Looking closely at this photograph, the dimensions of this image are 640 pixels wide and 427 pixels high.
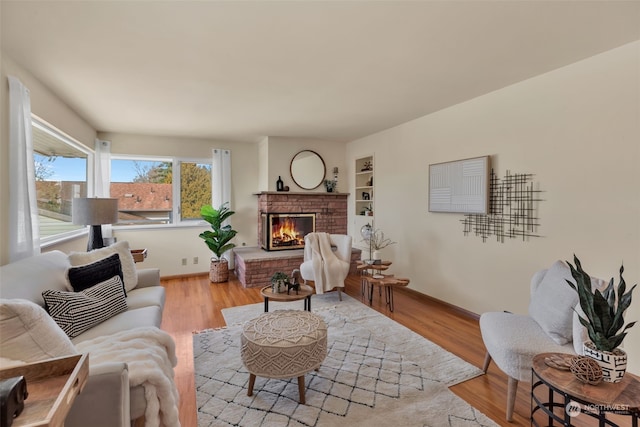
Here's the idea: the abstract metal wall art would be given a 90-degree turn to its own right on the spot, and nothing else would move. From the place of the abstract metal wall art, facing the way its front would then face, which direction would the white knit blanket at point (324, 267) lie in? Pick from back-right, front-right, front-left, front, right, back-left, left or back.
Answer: front-left

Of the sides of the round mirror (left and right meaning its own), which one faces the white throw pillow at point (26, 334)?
front

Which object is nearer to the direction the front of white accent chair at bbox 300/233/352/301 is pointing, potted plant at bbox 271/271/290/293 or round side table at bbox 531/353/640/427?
the potted plant

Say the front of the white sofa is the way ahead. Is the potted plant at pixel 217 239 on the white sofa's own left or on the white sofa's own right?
on the white sofa's own left

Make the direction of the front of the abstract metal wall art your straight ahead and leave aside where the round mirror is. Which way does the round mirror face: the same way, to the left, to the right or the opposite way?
to the left

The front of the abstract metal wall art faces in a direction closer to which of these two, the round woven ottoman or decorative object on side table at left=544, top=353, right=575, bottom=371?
the round woven ottoman

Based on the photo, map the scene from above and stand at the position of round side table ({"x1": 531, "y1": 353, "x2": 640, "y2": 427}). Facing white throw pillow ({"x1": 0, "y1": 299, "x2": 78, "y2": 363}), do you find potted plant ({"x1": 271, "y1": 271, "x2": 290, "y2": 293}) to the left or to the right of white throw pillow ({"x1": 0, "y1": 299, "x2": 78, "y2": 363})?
right

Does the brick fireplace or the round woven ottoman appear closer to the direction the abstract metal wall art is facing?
the round woven ottoman

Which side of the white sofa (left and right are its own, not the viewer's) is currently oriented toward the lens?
right

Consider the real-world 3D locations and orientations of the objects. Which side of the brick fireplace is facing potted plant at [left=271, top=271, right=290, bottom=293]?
front

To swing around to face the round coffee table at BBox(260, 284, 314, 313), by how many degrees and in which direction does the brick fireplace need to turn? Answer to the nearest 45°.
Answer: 0° — it already faces it

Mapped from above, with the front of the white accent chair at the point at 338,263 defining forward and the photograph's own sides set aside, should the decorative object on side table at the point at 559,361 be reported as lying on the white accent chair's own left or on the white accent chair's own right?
on the white accent chair's own left

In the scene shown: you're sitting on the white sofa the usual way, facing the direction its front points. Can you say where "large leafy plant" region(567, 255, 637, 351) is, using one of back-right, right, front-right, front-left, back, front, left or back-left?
front-right

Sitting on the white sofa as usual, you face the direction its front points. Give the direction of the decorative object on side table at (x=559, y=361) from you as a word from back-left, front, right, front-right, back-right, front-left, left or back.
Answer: front-right

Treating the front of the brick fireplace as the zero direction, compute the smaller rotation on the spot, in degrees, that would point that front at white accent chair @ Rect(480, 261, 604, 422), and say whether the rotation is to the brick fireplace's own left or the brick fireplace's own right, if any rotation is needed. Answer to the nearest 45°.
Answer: approximately 45° to the brick fireplace's own left
